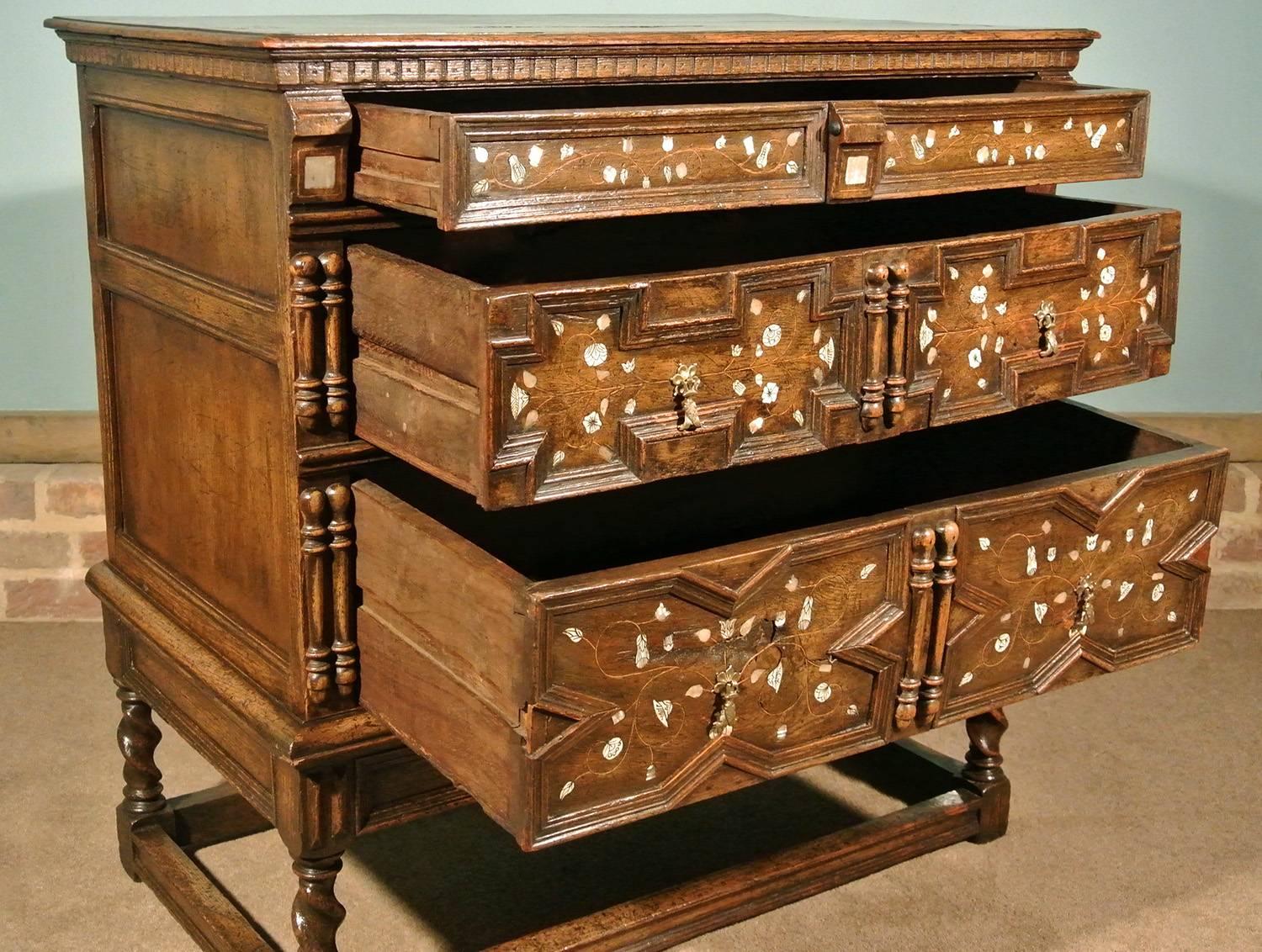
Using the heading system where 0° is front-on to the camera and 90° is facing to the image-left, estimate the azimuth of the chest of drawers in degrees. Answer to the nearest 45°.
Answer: approximately 315°
